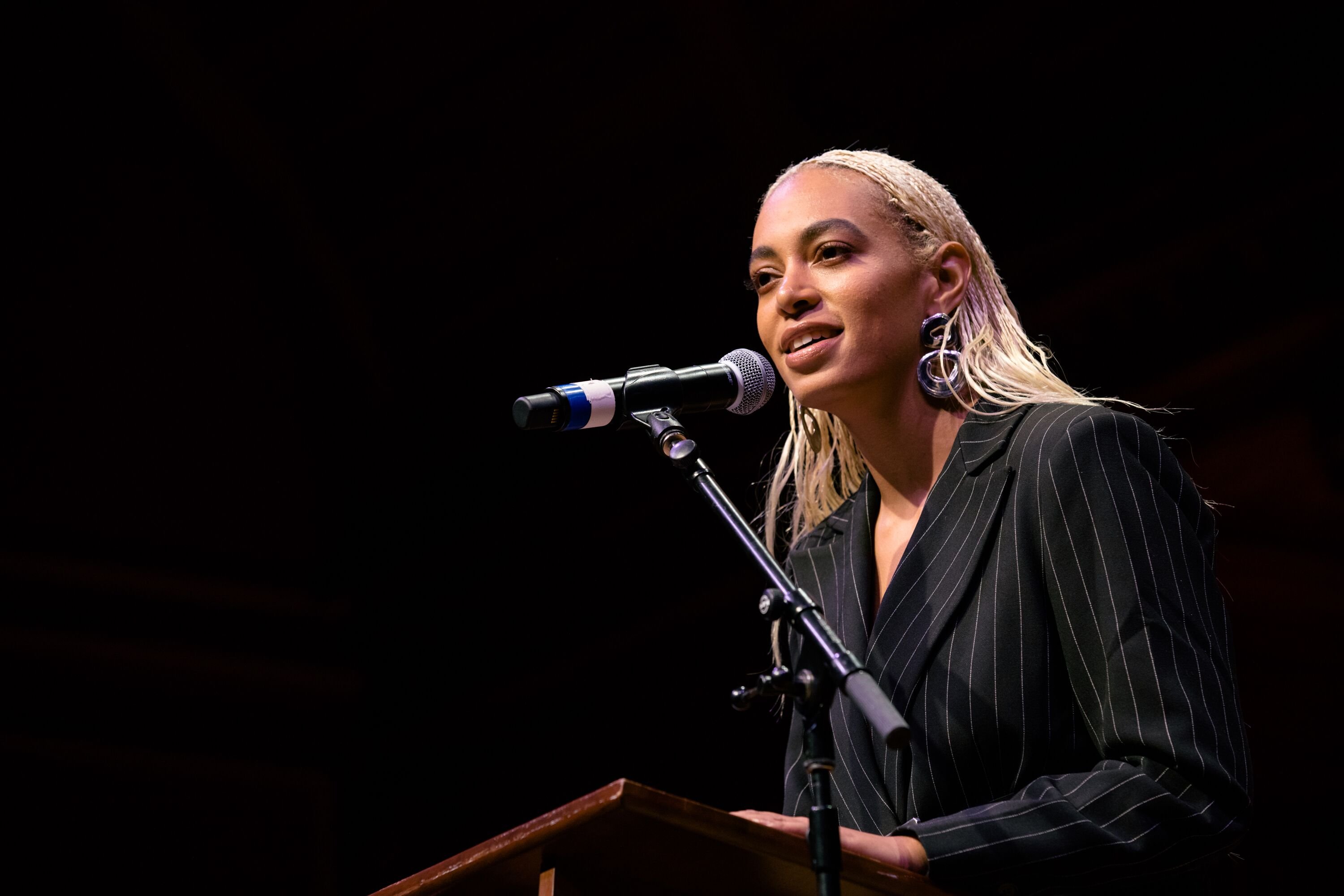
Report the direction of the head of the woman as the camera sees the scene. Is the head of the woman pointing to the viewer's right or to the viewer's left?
to the viewer's left

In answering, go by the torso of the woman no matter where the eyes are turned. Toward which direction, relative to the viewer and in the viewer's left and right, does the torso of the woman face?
facing the viewer and to the left of the viewer

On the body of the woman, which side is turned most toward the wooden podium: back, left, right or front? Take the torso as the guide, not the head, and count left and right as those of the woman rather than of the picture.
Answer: front
